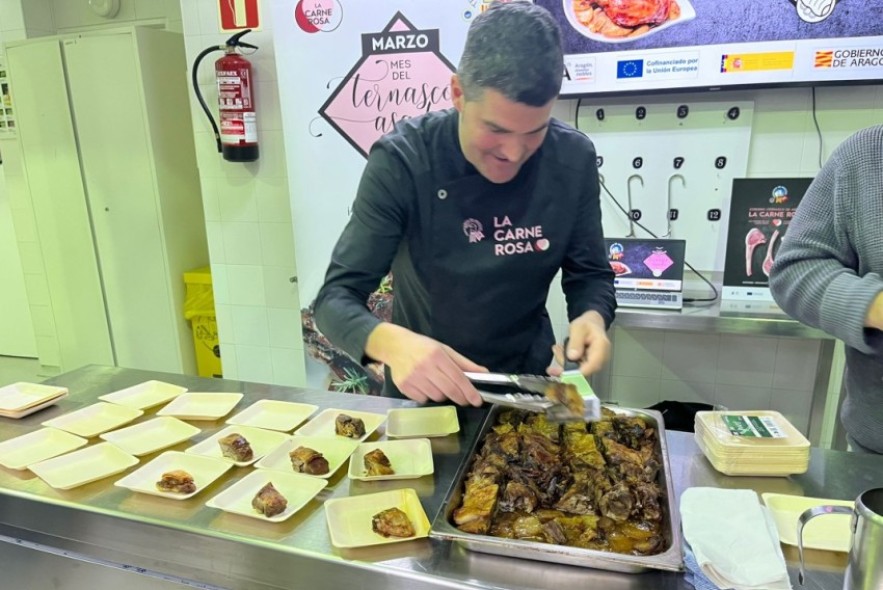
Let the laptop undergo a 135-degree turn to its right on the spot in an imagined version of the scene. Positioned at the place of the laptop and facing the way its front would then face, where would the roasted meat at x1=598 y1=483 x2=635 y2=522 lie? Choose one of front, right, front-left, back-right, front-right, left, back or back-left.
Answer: back-left

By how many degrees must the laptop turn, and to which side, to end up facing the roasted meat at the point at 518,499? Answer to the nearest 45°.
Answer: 0° — it already faces it

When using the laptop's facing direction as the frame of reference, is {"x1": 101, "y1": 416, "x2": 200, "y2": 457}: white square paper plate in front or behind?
in front

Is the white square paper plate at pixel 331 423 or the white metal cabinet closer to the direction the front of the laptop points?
the white square paper plate

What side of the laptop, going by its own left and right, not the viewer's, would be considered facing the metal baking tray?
front

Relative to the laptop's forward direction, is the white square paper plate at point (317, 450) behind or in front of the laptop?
in front

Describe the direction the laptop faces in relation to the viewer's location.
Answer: facing the viewer

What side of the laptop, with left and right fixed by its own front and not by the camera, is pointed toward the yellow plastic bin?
right

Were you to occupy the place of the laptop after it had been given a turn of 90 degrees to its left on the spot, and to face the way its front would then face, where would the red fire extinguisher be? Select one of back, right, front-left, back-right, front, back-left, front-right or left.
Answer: back

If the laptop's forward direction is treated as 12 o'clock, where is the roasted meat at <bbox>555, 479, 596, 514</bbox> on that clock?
The roasted meat is roughly at 12 o'clock from the laptop.

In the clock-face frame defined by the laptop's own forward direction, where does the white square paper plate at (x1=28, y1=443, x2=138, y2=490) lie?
The white square paper plate is roughly at 1 o'clock from the laptop.

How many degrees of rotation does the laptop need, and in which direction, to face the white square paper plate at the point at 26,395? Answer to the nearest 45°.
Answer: approximately 45° to its right

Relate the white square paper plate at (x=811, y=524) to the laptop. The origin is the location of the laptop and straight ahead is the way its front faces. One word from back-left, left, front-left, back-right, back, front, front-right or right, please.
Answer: front

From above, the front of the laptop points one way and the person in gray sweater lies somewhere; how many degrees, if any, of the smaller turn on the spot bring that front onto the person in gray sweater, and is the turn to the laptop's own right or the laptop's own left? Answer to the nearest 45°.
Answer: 0° — it already faces them
